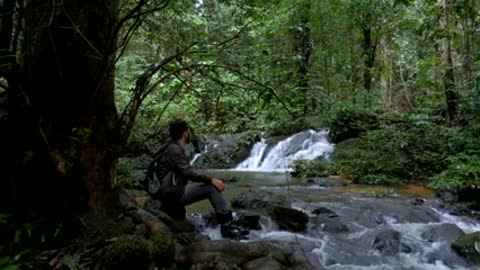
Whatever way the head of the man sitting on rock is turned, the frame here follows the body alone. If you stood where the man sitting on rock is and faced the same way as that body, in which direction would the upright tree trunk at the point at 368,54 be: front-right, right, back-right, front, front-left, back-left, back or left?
front-left

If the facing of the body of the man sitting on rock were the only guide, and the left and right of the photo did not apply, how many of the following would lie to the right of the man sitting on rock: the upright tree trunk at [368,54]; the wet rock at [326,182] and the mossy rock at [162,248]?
1

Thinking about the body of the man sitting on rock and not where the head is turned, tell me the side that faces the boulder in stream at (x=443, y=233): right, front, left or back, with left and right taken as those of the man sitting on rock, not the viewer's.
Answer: front

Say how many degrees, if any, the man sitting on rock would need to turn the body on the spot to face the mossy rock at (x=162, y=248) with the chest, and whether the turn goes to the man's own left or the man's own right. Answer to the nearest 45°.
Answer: approximately 90° to the man's own right

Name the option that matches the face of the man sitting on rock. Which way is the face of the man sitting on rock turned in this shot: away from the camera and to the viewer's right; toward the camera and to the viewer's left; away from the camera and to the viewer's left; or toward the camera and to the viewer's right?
away from the camera and to the viewer's right

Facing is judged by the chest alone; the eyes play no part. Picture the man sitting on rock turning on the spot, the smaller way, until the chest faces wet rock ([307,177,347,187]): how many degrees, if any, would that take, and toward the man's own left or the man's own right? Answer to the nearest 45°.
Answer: approximately 45° to the man's own left

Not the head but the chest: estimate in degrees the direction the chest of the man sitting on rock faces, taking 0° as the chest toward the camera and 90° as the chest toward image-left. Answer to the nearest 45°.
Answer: approximately 270°
